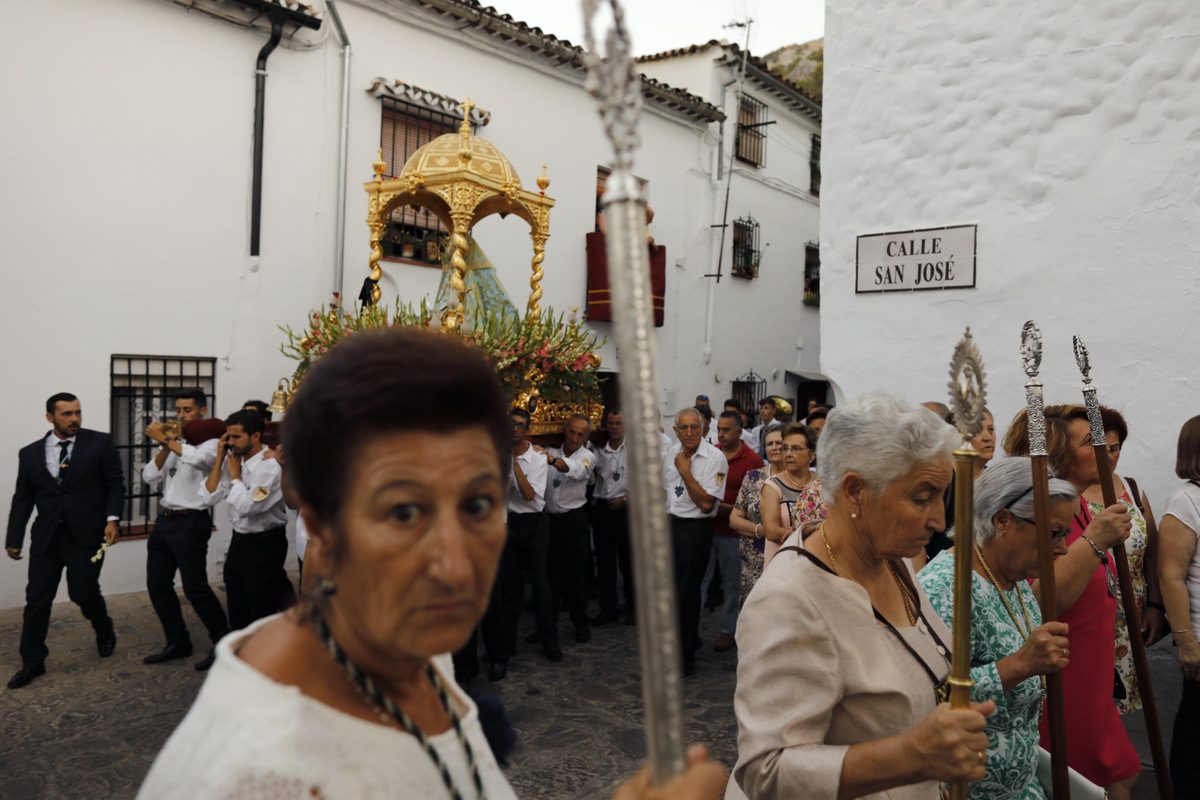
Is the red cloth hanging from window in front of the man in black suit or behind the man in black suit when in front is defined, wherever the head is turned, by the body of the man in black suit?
behind

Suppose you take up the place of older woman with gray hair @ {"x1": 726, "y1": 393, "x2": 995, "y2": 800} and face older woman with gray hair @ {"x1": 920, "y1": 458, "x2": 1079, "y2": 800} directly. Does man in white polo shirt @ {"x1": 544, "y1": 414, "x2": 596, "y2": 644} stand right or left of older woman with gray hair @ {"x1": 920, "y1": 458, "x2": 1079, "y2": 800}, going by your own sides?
left

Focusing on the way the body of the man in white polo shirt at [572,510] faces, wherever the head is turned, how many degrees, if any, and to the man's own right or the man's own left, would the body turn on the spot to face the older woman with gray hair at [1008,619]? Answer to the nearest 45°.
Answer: approximately 45° to the man's own left

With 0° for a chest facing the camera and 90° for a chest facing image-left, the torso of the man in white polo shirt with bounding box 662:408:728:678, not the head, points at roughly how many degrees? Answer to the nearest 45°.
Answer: approximately 0°

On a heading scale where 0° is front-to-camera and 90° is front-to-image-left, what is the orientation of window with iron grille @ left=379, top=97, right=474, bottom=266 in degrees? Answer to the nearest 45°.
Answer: approximately 315°

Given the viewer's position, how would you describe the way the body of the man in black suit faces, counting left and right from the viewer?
facing the viewer and to the left of the viewer

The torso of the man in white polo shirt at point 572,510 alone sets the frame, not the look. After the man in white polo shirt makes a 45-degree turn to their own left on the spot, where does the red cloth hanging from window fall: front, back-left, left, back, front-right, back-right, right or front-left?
back

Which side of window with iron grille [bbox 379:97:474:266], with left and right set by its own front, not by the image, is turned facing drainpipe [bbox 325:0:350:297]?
right

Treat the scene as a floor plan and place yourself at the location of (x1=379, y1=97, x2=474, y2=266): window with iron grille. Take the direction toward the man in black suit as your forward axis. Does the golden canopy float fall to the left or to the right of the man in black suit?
left
